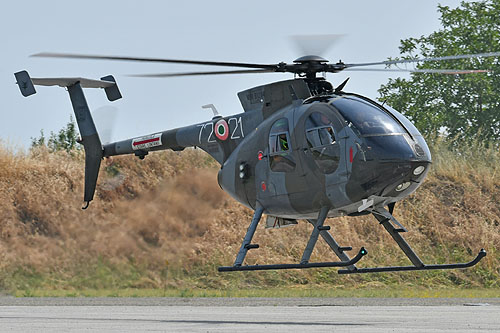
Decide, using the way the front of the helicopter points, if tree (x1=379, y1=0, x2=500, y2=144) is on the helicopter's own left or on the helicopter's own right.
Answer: on the helicopter's own left

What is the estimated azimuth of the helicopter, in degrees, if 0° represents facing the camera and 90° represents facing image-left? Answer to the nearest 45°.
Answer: approximately 315°
